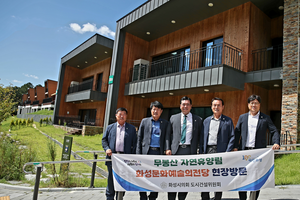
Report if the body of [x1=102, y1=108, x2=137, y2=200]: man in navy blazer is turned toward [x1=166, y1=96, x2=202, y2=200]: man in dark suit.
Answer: no

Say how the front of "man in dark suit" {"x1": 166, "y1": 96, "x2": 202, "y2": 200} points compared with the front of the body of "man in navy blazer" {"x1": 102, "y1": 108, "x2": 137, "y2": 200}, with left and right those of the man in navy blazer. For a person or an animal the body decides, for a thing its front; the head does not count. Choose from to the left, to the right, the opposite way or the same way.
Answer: the same way

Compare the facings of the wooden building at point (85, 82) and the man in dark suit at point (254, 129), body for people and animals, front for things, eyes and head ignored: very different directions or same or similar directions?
same or similar directions

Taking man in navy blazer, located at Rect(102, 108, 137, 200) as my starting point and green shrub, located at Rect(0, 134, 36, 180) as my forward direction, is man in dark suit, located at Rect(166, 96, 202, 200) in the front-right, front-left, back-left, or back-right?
back-right

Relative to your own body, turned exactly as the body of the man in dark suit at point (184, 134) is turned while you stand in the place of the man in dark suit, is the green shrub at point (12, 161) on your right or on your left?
on your right

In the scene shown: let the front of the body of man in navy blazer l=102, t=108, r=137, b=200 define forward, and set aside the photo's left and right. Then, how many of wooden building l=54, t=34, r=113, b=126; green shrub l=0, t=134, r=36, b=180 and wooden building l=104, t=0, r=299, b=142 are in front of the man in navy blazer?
0

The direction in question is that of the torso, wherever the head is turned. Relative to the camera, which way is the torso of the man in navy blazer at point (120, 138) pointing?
toward the camera

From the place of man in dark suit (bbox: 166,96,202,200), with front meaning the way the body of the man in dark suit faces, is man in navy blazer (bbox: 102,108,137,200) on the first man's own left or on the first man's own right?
on the first man's own right

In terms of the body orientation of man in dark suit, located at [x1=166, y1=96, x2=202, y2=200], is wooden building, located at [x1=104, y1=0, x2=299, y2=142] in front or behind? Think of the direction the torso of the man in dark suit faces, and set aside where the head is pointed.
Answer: behind

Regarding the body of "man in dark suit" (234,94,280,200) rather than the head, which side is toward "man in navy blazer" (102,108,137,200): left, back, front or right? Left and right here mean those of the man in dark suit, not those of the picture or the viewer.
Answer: right

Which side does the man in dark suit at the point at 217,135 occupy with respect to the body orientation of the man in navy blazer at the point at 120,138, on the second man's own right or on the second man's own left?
on the second man's own left

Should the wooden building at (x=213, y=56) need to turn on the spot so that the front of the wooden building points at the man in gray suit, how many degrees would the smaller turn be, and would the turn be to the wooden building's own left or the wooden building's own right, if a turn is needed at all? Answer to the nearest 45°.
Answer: approximately 45° to the wooden building's own left

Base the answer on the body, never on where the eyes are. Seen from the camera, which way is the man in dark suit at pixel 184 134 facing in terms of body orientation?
toward the camera

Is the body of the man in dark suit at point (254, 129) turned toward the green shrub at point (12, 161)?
no

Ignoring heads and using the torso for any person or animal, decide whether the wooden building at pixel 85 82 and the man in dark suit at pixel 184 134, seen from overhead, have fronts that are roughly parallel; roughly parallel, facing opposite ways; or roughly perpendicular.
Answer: roughly parallel

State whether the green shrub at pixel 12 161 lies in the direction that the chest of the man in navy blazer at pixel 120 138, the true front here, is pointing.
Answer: no

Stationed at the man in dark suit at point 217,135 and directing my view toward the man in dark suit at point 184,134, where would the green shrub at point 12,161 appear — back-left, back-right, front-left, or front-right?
front-right
